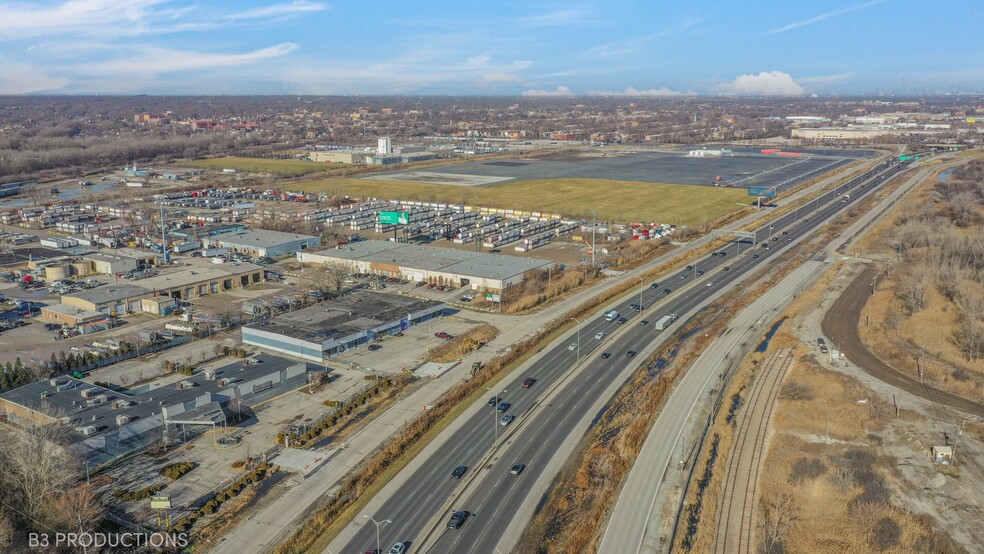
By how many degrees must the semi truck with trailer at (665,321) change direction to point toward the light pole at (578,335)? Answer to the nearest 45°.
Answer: approximately 180°

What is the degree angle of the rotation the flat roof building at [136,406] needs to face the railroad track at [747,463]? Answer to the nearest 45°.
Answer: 0° — it already faces it

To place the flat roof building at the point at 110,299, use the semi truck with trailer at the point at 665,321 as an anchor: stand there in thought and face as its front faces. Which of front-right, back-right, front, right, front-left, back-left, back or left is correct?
back-left

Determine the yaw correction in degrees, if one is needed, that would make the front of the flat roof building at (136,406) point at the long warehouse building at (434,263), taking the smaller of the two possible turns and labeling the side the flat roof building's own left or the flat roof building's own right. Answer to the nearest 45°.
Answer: approximately 90° to the flat roof building's own left

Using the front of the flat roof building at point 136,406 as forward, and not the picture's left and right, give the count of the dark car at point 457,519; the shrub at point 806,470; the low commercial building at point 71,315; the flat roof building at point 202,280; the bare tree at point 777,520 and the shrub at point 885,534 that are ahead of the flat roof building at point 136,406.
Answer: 4

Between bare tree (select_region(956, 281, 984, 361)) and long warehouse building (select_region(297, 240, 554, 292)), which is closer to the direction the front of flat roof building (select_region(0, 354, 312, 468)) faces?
the bare tree

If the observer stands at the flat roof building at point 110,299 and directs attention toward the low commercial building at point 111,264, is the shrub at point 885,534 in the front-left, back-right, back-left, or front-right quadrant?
back-right

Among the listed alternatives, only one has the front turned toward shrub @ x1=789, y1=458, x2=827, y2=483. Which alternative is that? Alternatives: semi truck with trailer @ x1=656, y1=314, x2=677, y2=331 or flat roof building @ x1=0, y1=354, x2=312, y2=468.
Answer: the flat roof building

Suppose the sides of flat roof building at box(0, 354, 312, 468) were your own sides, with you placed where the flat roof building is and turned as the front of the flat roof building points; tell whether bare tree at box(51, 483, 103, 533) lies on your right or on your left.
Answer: on your right

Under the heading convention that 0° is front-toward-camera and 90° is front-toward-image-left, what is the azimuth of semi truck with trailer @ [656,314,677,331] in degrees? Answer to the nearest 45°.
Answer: approximately 225°

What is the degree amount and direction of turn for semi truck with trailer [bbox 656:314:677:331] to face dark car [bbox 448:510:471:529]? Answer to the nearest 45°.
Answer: approximately 135° to its right

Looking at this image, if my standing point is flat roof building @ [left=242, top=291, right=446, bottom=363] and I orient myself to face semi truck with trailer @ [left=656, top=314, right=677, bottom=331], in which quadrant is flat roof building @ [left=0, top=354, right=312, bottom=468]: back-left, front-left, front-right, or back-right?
back-right

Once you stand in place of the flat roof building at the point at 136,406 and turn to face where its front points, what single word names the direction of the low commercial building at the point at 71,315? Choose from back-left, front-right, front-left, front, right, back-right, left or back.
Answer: back-left

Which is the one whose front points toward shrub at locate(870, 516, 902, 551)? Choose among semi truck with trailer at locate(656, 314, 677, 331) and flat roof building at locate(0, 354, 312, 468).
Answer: the flat roof building

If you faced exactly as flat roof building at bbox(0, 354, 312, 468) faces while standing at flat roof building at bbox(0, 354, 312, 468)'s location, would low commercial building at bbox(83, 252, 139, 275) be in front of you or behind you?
behind

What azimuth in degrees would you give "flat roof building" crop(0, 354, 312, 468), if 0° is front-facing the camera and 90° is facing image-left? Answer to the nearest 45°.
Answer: approximately 315°

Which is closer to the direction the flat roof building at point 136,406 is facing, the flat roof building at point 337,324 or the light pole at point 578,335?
the light pole

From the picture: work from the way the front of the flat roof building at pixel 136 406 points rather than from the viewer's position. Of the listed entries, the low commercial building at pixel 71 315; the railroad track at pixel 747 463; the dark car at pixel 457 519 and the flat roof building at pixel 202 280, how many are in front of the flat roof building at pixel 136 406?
2
